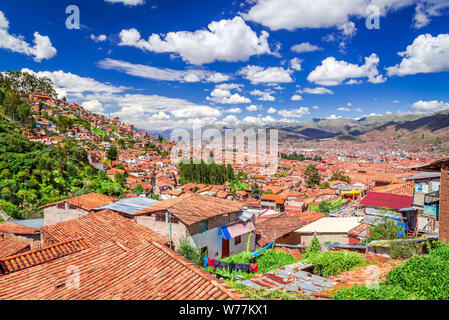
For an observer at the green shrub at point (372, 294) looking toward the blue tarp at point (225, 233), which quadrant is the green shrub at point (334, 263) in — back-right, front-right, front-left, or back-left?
front-right

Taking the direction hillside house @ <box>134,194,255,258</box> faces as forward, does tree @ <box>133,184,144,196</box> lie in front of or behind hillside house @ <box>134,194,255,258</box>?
behind

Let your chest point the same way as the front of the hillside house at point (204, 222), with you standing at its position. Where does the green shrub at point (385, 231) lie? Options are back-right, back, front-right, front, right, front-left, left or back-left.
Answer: front-left

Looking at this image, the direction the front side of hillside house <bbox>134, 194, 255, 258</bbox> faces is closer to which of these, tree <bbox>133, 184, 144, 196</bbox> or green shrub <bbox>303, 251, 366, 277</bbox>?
the green shrub

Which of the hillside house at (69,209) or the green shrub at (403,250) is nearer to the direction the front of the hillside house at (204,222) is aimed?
the green shrub

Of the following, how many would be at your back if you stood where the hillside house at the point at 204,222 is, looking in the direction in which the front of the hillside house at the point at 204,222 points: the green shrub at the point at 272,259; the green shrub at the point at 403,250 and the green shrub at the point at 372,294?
0

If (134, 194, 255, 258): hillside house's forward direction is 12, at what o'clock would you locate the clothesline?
The clothesline is roughly at 1 o'clock from the hillside house.

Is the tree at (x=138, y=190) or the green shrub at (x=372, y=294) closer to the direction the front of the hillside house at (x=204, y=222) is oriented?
the green shrub

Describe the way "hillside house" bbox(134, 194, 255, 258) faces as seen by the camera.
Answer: facing the viewer and to the right of the viewer

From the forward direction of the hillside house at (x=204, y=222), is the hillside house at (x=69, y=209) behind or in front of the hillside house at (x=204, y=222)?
behind
